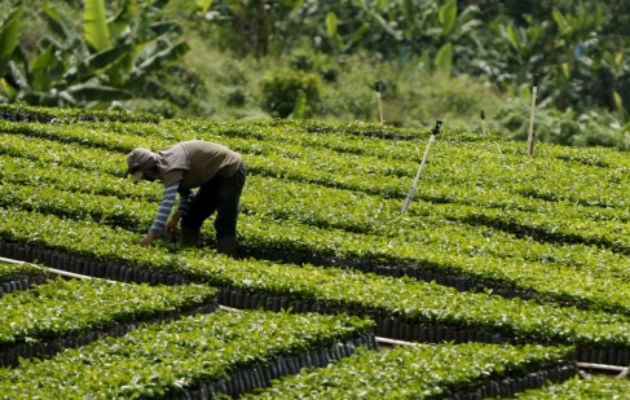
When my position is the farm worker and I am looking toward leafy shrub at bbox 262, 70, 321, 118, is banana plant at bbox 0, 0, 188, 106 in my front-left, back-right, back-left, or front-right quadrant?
front-left

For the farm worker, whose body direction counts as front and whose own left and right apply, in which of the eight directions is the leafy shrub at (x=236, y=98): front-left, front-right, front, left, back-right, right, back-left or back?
right

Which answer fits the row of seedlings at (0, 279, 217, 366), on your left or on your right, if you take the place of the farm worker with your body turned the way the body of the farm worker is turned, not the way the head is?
on your left

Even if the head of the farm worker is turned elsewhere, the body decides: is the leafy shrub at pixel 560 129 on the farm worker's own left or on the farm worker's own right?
on the farm worker's own right

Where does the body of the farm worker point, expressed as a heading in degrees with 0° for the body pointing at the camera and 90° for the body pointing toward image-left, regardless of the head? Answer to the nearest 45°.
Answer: approximately 90°

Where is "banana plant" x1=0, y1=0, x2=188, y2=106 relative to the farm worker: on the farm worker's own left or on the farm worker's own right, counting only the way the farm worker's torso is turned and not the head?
on the farm worker's own right

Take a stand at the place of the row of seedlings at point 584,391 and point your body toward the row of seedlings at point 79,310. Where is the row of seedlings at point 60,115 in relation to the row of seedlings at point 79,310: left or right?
right

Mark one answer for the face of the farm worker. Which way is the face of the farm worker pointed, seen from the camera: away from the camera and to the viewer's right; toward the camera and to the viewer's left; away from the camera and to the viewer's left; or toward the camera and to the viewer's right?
toward the camera and to the viewer's left

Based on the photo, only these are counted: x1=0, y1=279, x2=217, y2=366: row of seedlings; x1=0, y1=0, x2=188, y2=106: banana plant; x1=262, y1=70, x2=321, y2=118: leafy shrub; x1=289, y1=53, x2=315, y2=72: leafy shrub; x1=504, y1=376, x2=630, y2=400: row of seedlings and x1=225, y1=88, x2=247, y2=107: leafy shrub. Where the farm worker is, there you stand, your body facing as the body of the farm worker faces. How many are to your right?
4

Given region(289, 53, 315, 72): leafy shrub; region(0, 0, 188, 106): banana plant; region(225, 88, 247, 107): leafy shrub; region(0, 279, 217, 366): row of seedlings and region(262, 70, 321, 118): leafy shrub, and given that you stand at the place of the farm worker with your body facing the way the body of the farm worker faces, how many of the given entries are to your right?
4

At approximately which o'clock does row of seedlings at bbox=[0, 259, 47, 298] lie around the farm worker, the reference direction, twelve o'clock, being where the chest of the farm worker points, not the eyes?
The row of seedlings is roughly at 11 o'clock from the farm worker.

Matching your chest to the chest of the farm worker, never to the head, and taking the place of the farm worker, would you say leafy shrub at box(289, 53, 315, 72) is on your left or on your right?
on your right

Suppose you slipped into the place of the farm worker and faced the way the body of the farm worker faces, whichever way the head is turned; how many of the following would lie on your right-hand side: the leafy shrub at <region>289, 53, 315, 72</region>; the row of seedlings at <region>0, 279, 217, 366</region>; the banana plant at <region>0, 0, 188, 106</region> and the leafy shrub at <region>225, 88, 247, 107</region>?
3

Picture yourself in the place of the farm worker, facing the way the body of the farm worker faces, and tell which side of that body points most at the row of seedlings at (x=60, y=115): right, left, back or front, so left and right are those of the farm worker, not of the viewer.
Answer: right
